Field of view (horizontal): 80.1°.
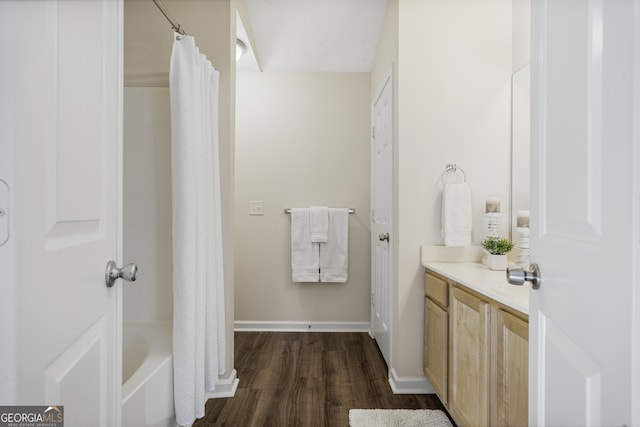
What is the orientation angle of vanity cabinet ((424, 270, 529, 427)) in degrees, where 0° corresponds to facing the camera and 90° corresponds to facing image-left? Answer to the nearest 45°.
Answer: approximately 45°

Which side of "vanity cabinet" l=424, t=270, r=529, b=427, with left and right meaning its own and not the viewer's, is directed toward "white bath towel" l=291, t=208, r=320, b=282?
right

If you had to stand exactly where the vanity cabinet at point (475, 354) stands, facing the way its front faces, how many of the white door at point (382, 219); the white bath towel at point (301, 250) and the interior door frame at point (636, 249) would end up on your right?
2

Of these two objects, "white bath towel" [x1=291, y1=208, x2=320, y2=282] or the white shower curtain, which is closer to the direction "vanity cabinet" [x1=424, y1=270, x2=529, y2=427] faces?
the white shower curtain

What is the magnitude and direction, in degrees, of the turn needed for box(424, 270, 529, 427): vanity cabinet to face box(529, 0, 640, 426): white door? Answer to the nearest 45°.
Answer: approximately 45° to its left

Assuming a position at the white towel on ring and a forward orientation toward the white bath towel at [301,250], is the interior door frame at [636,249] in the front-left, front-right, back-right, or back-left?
back-left

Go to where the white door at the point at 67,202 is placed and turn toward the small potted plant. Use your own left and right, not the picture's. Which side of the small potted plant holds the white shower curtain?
left

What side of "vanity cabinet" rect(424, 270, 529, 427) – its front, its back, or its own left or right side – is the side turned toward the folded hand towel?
right

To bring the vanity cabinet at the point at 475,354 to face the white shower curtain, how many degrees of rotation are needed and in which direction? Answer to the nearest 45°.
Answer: approximately 45° to its right

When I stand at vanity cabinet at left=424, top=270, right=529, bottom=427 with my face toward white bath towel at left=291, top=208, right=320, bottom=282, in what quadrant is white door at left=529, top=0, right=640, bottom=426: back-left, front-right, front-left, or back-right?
back-left

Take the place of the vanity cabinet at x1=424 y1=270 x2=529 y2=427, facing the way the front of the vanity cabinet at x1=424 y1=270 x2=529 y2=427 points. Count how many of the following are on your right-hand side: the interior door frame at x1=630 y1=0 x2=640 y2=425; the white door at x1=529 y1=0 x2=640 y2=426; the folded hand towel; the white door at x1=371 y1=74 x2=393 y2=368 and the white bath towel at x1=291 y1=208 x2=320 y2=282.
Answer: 3

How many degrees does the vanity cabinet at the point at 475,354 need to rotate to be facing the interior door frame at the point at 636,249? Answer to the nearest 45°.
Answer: approximately 45° to its left
